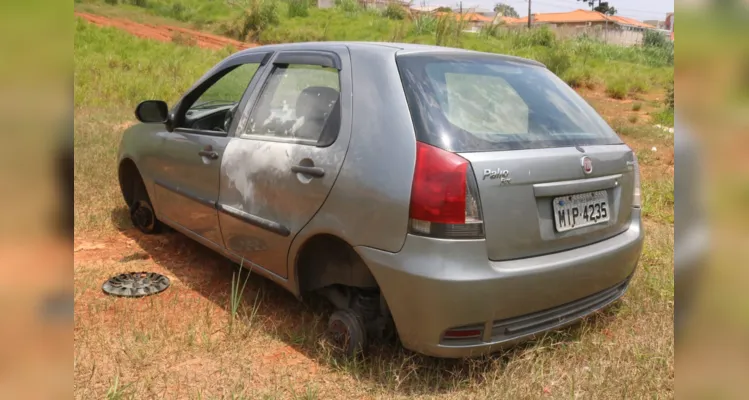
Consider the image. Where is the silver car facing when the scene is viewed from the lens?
facing away from the viewer and to the left of the viewer

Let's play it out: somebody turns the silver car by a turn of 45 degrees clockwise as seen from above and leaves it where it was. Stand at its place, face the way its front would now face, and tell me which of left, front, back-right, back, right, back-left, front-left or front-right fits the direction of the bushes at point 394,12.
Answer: front

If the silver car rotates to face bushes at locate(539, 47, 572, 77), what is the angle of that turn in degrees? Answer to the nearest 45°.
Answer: approximately 45° to its right

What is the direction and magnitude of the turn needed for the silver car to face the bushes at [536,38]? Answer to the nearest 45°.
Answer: approximately 45° to its right

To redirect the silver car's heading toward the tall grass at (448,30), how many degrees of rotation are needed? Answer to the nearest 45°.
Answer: approximately 45° to its right
